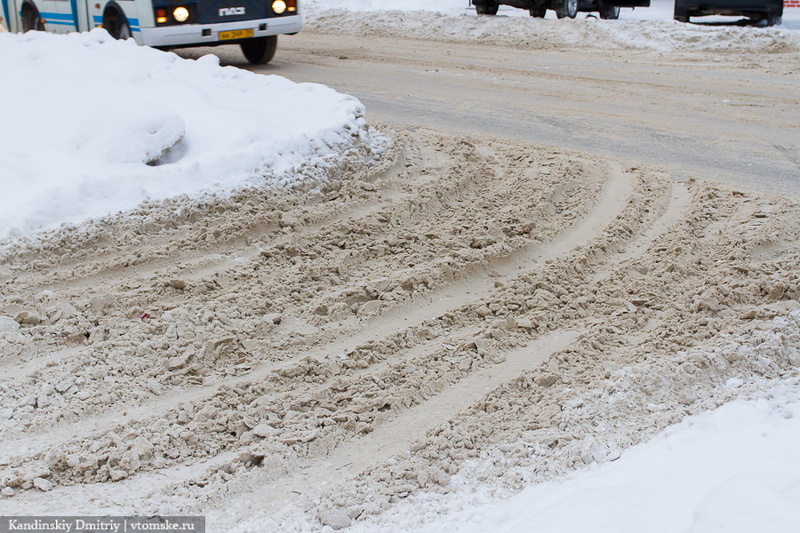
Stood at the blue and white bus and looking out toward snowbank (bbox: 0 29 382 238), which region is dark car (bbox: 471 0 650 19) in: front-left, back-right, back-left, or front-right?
back-left

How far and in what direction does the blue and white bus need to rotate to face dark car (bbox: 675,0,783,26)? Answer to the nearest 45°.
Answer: approximately 45° to its left

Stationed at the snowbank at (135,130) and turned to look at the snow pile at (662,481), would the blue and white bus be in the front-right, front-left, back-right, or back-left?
back-left

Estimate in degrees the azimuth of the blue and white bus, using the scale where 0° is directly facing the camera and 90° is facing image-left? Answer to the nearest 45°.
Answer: approximately 315°

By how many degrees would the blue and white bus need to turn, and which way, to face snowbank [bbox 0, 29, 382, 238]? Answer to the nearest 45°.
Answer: approximately 45° to its right

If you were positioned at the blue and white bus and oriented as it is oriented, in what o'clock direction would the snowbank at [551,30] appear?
The snowbank is roughly at 10 o'clock from the blue and white bus.

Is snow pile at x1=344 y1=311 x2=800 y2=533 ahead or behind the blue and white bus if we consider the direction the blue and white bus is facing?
ahead

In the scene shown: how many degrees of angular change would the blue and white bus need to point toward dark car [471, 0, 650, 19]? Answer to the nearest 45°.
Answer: approximately 90° to its left
